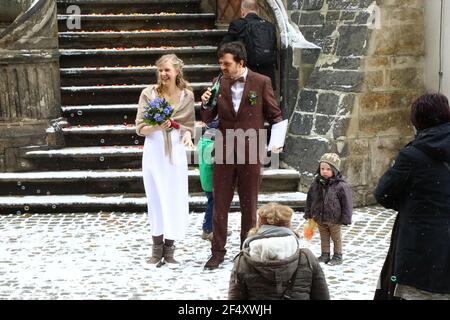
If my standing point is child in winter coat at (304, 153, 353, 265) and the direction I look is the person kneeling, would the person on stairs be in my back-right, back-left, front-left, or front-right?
back-right

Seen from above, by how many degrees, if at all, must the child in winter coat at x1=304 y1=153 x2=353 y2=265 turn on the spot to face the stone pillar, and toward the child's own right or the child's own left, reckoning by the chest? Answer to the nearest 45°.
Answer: approximately 90° to the child's own right

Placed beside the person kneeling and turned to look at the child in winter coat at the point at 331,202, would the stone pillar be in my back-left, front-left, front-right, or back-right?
front-left

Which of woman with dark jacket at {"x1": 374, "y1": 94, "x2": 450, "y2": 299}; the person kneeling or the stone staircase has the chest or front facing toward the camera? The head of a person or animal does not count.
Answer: the stone staircase

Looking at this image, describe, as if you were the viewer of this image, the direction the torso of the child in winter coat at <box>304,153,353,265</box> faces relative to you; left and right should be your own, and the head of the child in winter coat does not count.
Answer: facing the viewer and to the left of the viewer

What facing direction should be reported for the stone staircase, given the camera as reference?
facing the viewer

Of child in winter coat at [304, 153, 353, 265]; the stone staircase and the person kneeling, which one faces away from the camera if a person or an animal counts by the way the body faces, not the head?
the person kneeling

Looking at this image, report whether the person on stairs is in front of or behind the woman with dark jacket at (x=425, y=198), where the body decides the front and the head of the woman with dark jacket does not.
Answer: in front

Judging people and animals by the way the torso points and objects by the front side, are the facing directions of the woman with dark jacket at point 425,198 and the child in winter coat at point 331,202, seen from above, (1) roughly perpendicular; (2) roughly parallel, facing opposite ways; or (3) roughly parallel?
roughly perpendicular

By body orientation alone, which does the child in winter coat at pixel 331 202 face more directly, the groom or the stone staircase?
the groom

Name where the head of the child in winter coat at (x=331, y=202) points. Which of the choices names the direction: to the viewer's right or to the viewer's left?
to the viewer's left

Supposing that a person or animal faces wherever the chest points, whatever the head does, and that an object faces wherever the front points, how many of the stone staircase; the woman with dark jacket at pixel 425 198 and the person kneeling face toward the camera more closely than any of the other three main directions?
1

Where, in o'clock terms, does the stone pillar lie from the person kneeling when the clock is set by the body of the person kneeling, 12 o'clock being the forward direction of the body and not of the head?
The stone pillar is roughly at 11 o'clock from the person kneeling.

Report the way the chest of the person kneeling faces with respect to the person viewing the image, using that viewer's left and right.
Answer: facing away from the viewer

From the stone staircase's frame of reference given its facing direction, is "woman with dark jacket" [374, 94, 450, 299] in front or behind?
in front

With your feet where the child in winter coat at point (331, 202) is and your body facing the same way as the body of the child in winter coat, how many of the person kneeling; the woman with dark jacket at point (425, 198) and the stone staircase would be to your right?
1

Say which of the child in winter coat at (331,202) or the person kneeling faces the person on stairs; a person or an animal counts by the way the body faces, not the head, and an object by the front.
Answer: the person kneeling
